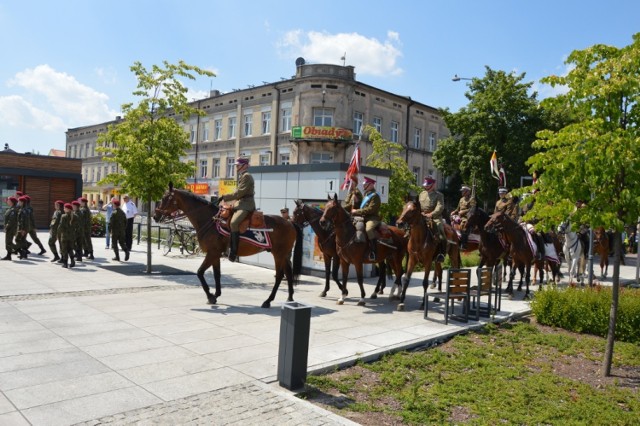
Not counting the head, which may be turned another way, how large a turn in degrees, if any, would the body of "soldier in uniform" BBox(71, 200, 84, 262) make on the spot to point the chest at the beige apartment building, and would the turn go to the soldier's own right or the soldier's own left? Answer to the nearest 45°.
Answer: approximately 135° to the soldier's own right

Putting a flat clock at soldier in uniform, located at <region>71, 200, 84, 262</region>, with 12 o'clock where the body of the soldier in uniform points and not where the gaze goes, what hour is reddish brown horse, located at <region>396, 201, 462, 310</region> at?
The reddish brown horse is roughly at 8 o'clock from the soldier in uniform.

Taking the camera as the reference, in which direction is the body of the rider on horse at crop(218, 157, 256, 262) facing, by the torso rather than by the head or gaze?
to the viewer's left

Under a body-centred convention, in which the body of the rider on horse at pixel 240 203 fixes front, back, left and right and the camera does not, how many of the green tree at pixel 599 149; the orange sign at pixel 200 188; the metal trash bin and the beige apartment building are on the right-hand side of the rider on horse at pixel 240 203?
2

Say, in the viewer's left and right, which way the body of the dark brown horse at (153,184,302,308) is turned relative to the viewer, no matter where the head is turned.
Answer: facing to the left of the viewer

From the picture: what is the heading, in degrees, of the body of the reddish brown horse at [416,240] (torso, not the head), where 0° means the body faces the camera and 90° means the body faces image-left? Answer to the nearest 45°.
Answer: approximately 45°

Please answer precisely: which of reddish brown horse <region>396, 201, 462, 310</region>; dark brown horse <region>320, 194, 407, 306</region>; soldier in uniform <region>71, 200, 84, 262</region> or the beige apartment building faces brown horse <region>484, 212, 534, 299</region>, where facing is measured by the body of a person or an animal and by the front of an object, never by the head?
the beige apartment building

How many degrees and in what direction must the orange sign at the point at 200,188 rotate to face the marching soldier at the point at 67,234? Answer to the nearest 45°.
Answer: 0° — it already faces them

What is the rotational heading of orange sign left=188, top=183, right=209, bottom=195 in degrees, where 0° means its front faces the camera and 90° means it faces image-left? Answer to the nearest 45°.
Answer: approximately 0°

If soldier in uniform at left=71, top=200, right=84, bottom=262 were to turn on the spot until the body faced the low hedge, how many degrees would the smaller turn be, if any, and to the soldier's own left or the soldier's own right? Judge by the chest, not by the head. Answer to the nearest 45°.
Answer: approximately 135° to the soldier's own left

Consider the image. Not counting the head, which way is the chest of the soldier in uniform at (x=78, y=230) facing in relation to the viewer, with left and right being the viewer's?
facing to the left of the viewer
